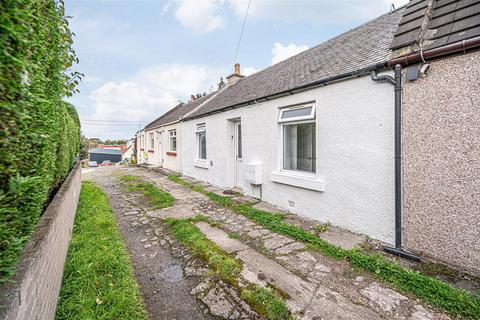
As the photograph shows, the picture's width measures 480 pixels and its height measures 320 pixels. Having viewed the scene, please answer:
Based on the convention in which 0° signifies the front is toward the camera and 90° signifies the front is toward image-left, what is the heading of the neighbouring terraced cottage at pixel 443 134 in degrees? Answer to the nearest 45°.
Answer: approximately 45°

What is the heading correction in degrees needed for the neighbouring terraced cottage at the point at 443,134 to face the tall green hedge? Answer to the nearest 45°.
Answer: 0° — it already faces it

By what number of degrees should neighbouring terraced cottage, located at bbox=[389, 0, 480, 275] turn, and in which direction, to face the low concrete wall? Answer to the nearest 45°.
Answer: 0° — it already faces it

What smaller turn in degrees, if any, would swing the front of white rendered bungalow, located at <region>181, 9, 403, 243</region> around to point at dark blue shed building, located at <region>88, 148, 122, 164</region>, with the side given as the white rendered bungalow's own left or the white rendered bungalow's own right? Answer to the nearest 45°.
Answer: approximately 90° to the white rendered bungalow's own right

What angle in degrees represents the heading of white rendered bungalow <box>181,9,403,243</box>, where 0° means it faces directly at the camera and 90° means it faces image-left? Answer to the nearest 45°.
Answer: approximately 45°

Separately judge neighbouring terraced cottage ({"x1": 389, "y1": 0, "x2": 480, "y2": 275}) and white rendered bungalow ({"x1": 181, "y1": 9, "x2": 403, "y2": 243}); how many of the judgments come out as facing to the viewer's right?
0

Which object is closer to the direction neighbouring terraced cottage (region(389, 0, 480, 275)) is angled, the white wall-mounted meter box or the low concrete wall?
the low concrete wall

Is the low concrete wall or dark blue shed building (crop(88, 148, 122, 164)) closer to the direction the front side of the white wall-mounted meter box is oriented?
the low concrete wall

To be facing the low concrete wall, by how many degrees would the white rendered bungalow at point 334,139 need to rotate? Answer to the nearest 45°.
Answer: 0° — it already faces it

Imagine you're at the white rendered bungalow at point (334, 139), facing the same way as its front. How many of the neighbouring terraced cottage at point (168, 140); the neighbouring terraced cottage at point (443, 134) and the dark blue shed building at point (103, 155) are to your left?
1
